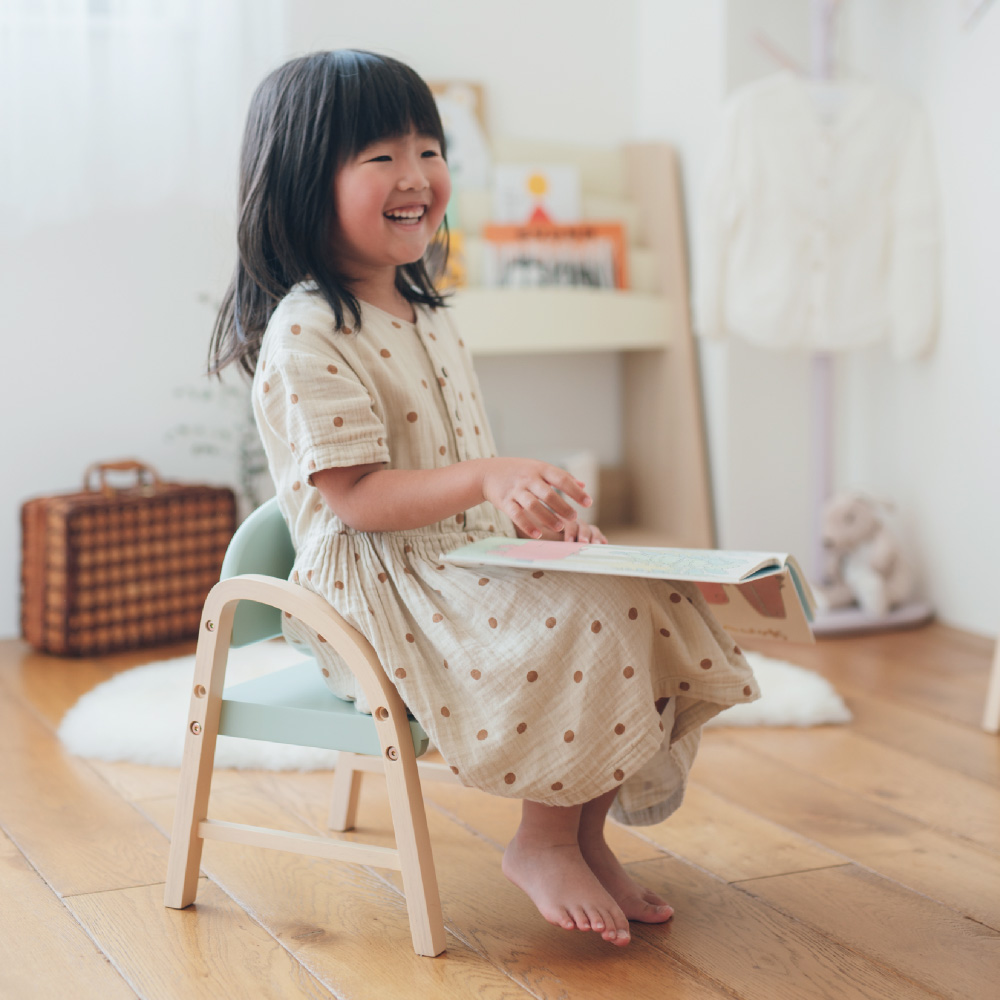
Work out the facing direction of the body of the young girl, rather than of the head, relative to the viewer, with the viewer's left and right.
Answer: facing the viewer and to the right of the viewer

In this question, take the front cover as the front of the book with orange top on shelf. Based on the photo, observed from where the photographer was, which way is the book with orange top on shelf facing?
facing the viewer

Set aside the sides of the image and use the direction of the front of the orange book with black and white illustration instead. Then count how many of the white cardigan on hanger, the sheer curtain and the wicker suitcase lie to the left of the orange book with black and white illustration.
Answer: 1

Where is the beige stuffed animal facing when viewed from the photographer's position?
facing the viewer and to the left of the viewer

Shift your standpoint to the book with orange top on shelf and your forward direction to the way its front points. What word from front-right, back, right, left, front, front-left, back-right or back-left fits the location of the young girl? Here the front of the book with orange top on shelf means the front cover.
front

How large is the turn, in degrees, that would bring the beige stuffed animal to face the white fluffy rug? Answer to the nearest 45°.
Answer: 0° — it already faces it

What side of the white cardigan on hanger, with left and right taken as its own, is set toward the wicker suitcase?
right

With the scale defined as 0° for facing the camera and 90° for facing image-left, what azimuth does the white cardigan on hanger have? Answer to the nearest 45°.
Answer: approximately 0°

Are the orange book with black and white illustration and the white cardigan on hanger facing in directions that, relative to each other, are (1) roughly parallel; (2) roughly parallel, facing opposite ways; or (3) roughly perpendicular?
roughly parallel

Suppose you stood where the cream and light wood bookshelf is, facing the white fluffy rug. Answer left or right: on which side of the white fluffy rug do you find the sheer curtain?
right

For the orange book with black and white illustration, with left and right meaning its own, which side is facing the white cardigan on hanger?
left

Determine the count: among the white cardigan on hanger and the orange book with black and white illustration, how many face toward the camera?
2
